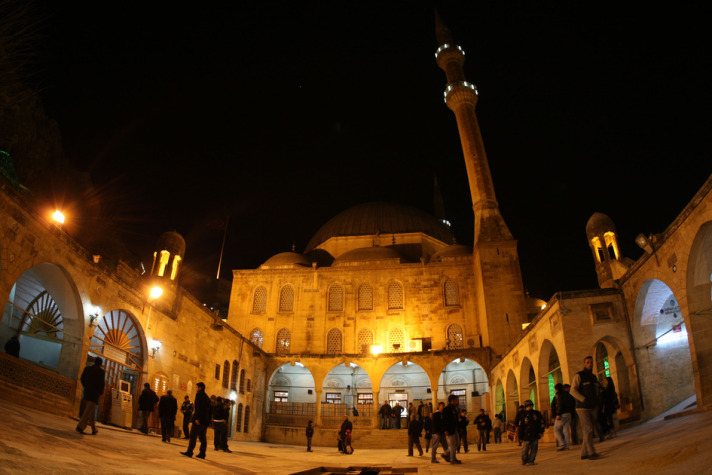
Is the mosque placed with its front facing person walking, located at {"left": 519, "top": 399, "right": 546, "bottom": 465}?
yes

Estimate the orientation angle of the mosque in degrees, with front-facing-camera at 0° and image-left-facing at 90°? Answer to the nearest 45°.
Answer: approximately 0°

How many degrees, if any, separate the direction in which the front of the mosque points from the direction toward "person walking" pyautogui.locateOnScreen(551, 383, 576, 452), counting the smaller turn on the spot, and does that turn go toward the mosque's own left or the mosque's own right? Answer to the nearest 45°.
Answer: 0° — it already faces them

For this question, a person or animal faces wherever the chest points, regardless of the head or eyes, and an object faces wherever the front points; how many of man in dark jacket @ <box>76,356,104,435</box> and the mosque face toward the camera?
1
